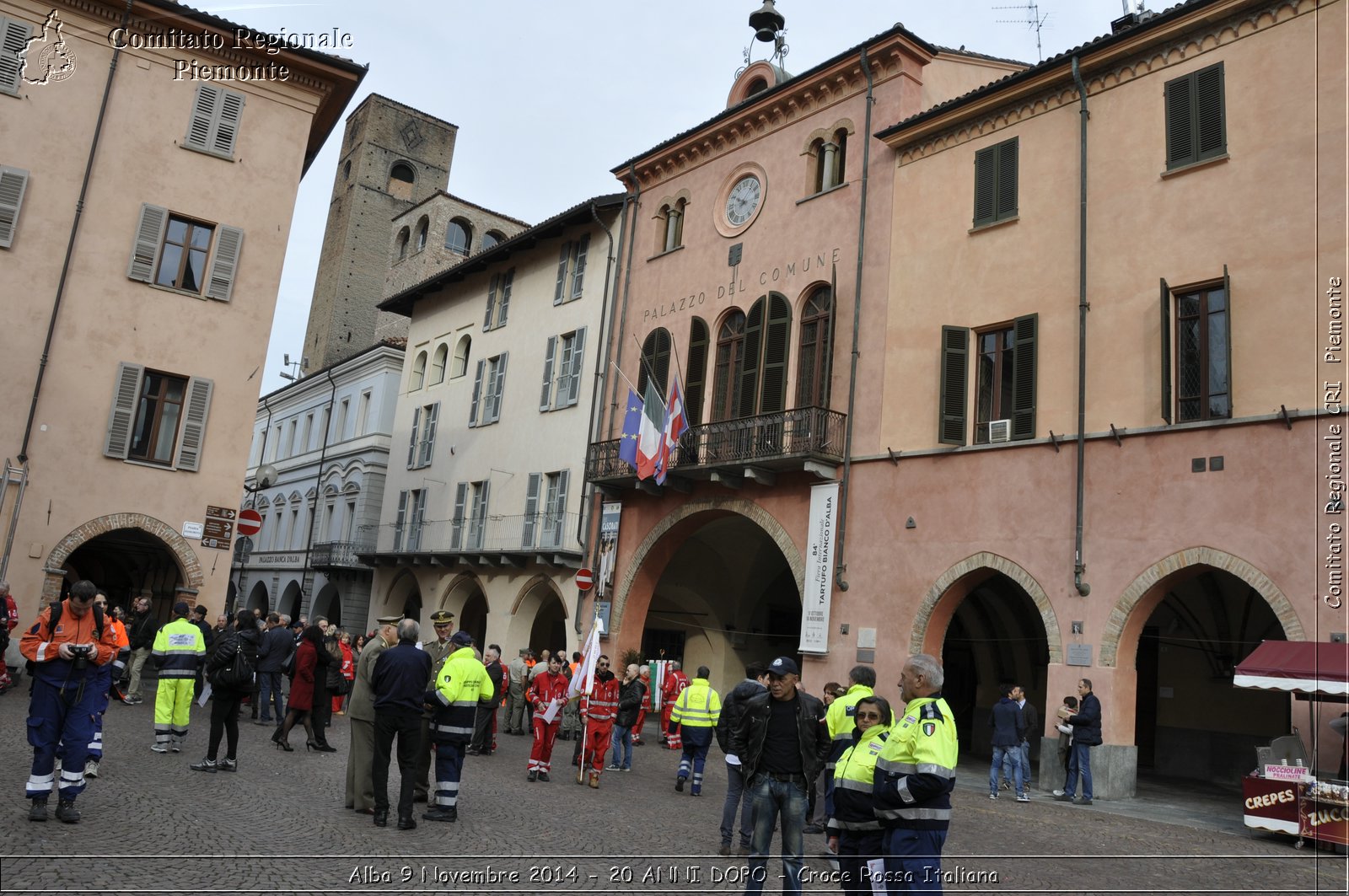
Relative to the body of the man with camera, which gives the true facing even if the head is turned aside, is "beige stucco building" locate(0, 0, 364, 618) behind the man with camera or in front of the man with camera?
behind

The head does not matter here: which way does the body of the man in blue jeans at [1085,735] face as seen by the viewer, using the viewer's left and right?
facing to the left of the viewer

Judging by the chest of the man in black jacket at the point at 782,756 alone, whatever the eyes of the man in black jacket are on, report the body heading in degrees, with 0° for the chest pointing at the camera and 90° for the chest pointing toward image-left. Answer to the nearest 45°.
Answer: approximately 0°

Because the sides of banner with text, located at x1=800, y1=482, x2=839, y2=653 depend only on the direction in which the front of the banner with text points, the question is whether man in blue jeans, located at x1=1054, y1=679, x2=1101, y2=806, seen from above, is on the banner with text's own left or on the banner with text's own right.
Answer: on the banner with text's own left

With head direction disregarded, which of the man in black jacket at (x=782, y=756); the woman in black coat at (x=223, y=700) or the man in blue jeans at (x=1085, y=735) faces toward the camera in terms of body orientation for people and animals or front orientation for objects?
the man in black jacket

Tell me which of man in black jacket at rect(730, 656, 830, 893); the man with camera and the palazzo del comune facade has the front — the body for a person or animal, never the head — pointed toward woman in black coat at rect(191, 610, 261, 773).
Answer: the palazzo del comune facade

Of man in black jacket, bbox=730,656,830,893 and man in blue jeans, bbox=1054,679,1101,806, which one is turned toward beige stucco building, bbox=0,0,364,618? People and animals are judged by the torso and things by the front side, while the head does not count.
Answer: the man in blue jeans

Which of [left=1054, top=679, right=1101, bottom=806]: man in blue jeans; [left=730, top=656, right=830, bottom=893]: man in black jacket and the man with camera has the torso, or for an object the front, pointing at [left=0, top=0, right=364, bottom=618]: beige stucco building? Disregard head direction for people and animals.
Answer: the man in blue jeans

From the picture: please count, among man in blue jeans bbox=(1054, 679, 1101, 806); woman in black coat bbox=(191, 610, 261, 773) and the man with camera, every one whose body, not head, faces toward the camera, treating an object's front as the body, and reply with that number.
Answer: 1

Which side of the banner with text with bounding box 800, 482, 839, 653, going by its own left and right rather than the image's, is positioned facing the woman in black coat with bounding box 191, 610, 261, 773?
front

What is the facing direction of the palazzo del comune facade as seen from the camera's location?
facing the viewer and to the left of the viewer

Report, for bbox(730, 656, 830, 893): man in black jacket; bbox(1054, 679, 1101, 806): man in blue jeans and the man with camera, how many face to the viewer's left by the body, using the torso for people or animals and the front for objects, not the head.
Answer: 1

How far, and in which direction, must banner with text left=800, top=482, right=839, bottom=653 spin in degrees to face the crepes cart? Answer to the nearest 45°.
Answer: approximately 90° to its left
